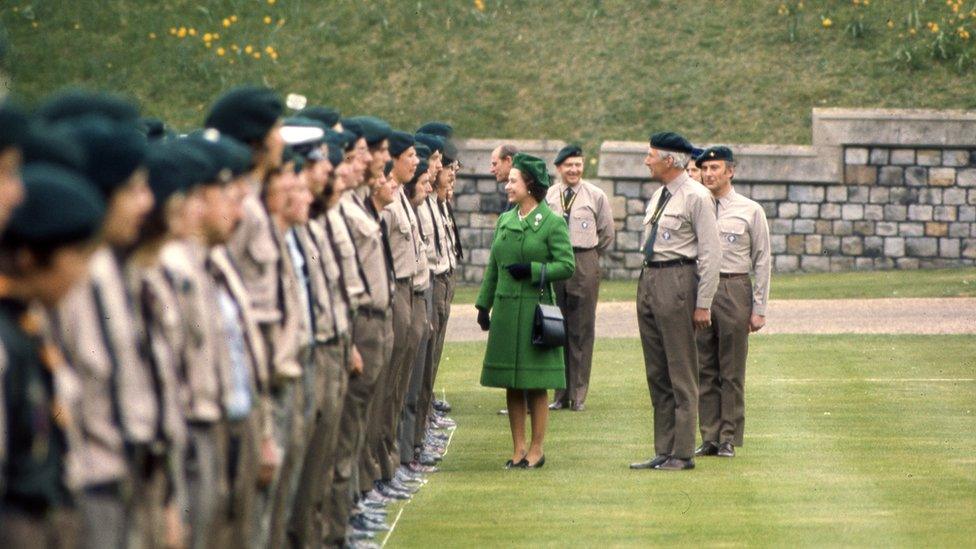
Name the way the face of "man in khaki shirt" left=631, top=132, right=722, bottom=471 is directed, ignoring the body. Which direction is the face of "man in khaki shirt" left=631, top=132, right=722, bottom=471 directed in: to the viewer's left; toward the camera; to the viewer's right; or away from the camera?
to the viewer's left

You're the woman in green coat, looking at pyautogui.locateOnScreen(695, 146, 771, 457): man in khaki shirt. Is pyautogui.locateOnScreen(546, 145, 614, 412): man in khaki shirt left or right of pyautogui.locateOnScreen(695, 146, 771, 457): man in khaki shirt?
left

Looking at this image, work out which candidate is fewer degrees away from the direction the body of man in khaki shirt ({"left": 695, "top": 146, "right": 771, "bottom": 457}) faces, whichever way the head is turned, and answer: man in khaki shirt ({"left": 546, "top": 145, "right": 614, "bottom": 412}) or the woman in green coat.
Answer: the woman in green coat

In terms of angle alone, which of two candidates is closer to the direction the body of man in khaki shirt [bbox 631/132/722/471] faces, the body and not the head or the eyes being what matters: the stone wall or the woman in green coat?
the woman in green coat

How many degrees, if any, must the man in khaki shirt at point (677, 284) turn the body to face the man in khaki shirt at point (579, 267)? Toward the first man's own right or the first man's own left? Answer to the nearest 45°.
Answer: approximately 135° to the first man's own right

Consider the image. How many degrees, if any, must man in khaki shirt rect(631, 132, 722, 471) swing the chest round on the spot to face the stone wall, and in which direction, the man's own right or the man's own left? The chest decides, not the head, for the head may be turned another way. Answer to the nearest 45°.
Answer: approximately 135° to the man's own right

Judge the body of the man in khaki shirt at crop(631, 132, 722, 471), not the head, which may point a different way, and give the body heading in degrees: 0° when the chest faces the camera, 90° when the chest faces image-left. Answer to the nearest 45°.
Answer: approximately 45°

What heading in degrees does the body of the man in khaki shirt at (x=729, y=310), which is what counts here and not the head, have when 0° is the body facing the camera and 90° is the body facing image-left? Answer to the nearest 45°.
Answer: approximately 45°
